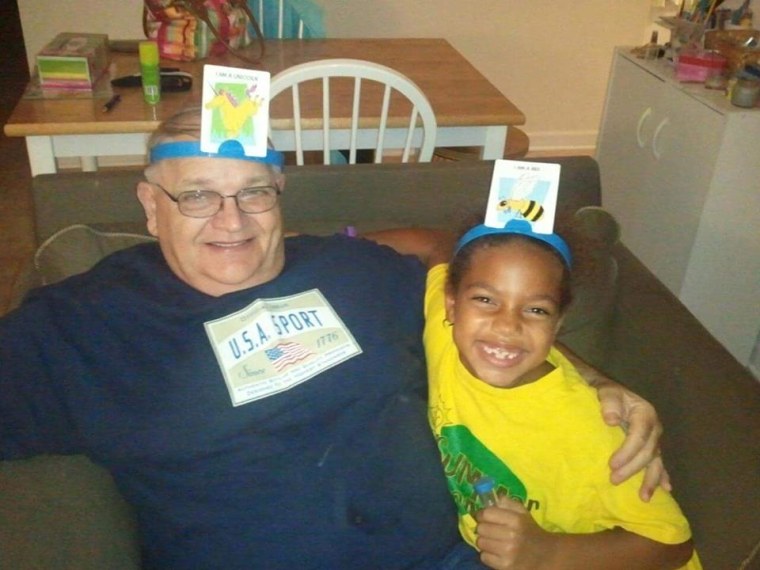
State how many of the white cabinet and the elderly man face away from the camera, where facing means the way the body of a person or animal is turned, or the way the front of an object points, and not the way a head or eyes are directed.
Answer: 0

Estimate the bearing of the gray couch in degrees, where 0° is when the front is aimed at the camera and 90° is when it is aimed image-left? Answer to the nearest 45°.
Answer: approximately 0°

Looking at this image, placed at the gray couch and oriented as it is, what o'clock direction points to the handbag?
The handbag is roughly at 5 o'clock from the gray couch.

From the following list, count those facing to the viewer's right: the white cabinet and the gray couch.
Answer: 0

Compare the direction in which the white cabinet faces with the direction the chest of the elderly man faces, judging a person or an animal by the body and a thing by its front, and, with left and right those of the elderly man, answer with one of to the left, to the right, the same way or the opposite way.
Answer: to the right

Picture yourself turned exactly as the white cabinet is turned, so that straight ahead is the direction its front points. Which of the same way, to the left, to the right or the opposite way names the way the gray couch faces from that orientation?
to the left

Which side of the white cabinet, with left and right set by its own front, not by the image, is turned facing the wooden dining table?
front

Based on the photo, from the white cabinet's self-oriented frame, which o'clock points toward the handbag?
The handbag is roughly at 1 o'clock from the white cabinet.

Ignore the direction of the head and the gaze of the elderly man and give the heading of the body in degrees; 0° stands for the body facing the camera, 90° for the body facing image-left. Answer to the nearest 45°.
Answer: approximately 0°

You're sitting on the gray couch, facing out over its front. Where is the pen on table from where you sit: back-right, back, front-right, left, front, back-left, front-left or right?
back-right

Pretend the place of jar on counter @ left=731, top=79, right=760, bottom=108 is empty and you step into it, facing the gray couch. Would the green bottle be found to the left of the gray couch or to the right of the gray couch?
right

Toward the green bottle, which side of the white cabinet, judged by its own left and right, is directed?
front

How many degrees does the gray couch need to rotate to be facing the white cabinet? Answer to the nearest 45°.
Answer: approximately 135° to its left

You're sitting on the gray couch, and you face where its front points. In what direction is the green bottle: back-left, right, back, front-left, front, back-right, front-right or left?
back-right

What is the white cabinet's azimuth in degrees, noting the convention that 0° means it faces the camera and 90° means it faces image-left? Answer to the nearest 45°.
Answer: approximately 45°
